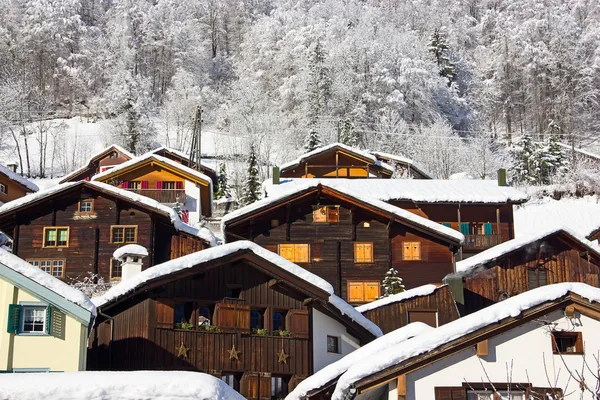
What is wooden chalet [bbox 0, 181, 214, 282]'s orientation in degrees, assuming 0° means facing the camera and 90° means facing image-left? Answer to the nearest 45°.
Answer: approximately 0°

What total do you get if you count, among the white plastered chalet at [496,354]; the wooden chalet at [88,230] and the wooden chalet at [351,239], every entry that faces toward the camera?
3

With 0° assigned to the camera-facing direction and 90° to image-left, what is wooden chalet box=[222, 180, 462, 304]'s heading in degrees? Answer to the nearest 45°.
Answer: approximately 0°

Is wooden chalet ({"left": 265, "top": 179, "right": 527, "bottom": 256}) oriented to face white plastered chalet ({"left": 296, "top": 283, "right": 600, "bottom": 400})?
yes

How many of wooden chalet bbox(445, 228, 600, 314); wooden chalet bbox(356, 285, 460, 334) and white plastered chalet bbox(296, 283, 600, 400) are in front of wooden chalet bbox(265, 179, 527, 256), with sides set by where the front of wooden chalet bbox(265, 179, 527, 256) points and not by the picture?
3

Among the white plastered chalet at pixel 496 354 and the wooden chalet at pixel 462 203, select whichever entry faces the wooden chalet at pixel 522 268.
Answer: the wooden chalet at pixel 462 203

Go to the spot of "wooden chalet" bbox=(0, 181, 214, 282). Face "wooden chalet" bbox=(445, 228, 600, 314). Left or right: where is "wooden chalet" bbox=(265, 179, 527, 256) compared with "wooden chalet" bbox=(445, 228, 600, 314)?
left

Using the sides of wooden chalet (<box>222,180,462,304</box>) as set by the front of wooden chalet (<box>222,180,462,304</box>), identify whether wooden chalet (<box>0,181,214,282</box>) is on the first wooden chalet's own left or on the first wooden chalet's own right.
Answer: on the first wooden chalet's own right

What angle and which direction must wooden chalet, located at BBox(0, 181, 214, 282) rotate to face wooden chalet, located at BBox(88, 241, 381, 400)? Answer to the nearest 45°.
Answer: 0° — it already faces it

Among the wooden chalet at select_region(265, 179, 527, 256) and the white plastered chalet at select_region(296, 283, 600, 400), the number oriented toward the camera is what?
2

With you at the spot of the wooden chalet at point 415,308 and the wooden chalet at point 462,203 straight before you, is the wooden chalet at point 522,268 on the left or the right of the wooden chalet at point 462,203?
right
